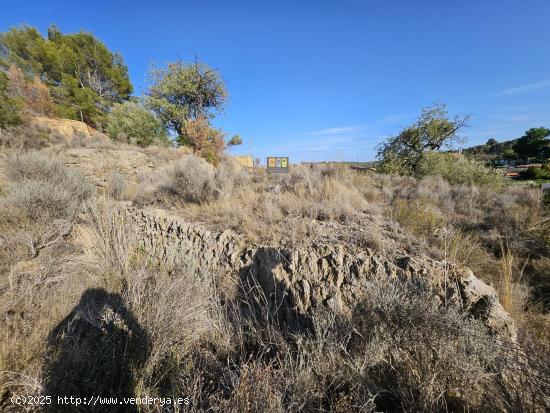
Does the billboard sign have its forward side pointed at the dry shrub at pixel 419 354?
yes

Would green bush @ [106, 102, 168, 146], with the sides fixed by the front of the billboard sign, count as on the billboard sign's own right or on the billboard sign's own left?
on the billboard sign's own right

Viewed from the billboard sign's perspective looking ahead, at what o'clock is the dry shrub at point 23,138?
The dry shrub is roughly at 1 o'clock from the billboard sign.

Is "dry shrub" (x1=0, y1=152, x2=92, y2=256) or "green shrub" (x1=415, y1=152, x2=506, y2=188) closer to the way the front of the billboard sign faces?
the dry shrub

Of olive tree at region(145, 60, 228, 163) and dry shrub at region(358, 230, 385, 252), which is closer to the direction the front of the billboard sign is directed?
the dry shrub

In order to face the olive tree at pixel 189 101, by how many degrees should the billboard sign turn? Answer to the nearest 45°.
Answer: approximately 45° to its right

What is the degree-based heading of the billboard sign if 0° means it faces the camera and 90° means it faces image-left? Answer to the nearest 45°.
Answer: approximately 0°
